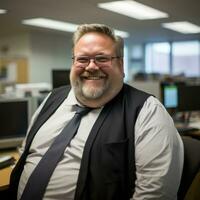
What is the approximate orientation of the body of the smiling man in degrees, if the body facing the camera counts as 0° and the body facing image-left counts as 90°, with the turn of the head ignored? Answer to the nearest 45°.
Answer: approximately 45°

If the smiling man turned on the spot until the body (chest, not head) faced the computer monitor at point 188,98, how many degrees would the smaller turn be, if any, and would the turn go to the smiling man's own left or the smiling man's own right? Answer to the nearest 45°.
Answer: approximately 180°

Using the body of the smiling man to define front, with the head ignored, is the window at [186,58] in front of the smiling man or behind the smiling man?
behind

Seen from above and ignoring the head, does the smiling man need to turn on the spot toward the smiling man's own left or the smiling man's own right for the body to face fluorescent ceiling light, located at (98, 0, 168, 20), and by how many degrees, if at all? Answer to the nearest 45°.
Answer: approximately 135° to the smiling man's own right

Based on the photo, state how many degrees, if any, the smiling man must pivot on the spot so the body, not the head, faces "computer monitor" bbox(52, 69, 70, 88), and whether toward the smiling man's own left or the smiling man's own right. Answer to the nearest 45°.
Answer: approximately 135° to the smiling man's own right

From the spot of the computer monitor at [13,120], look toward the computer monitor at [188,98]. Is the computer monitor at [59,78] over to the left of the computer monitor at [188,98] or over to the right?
left

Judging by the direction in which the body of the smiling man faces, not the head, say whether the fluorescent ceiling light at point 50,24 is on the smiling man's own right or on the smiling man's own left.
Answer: on the smiling man's own right
